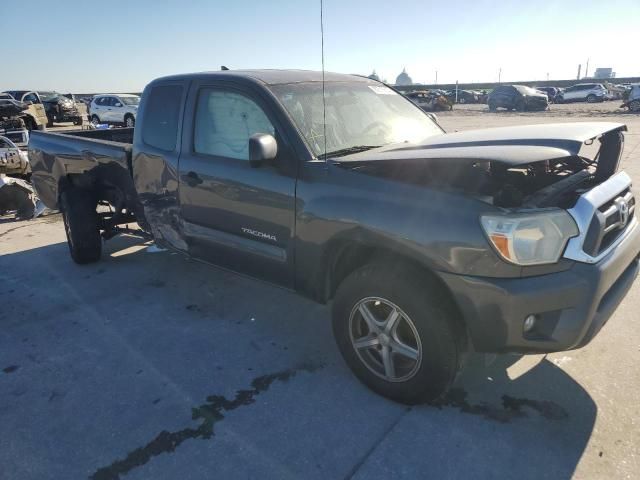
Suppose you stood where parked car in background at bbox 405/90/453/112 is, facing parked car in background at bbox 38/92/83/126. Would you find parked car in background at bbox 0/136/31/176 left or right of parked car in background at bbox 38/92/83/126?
left

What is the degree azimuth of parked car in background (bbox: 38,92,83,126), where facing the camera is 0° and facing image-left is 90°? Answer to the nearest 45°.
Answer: approximately 315°

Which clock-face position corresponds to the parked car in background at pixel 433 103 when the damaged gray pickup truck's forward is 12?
The parked car in background is roughly at 8 o'clock from the damaged gray pickup truck.

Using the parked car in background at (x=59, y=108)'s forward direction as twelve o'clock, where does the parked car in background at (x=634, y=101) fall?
the parked car in background at (x=634, y=101) is roughly at 11 o'clock from the parked car in background at (x=59, y=108).

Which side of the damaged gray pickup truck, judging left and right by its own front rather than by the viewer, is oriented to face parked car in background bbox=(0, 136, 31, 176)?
back

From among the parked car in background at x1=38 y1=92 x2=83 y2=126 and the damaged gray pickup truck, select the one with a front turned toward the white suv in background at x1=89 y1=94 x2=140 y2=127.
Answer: the parked car in background

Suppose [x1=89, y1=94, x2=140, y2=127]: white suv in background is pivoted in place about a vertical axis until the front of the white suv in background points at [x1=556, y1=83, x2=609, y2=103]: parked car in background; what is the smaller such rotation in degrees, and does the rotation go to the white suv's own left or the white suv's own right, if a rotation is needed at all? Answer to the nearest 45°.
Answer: approximately 45° to the white suv's own left
